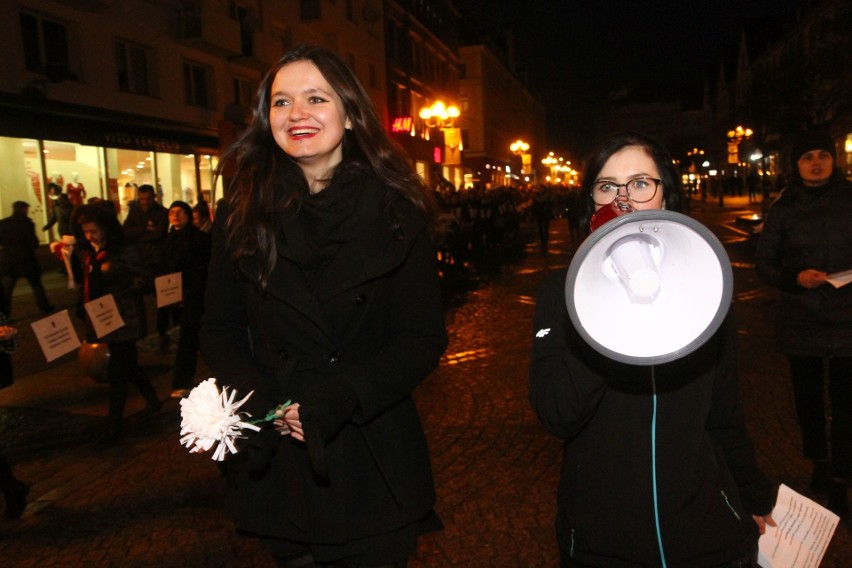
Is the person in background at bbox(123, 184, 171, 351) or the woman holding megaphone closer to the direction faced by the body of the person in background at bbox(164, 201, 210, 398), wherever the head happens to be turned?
the woman holding megaphone

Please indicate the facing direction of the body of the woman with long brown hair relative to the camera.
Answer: toward the camera

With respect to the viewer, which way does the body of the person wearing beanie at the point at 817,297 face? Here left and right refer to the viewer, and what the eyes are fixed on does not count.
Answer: facing the viewer

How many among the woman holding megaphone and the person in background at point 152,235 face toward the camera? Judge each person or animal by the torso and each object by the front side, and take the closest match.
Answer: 2

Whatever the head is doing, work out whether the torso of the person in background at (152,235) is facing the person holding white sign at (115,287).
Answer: yes

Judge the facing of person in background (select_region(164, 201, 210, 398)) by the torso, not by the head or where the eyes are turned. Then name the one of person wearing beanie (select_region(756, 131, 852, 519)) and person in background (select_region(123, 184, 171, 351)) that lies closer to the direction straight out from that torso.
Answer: the person wearing beanie

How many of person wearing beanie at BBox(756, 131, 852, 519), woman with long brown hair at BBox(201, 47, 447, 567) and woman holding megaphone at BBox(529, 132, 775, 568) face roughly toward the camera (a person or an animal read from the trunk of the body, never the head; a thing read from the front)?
3

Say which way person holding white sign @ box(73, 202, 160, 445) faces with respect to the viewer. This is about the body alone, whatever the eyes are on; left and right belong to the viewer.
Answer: facing the viewer and to the left of the viewer

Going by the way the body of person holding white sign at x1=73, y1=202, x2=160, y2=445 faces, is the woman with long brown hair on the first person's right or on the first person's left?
on the first person's left

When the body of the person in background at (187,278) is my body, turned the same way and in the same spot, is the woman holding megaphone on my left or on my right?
on my left

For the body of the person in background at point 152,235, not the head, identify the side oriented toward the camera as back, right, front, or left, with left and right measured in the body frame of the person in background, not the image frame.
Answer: front

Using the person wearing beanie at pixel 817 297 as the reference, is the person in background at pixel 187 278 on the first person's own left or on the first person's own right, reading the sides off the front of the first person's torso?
on the first person's own right

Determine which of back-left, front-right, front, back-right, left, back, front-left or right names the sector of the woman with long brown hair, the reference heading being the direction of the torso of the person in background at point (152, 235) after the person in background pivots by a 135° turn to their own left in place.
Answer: back-right
